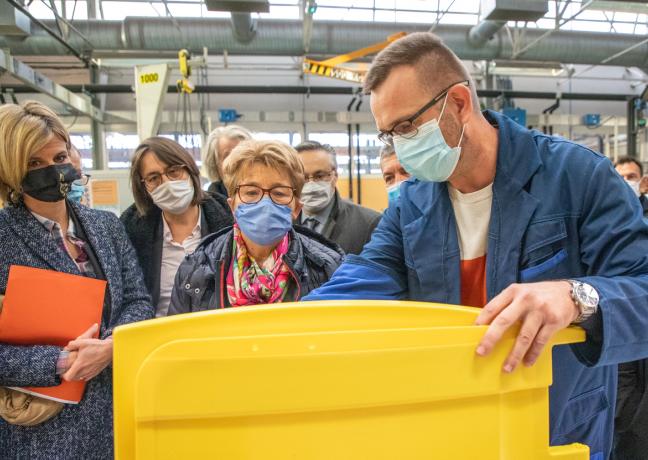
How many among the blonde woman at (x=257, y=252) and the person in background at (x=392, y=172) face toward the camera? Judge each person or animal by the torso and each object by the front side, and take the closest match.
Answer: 2

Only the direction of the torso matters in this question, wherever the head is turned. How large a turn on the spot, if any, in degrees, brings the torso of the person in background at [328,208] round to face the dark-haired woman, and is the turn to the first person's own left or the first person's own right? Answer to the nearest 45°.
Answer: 0° — they already face them

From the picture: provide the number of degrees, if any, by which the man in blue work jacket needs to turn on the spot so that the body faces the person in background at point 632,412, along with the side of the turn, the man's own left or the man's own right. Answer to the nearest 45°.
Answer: approximately 180°
